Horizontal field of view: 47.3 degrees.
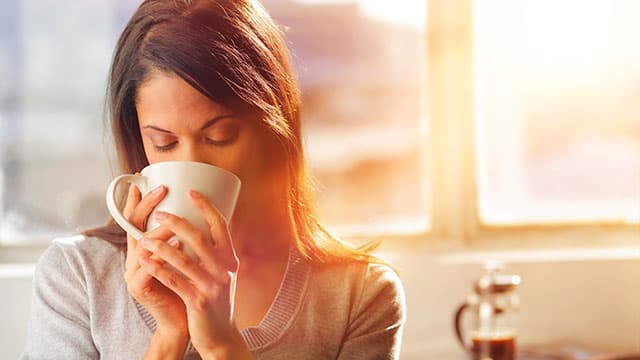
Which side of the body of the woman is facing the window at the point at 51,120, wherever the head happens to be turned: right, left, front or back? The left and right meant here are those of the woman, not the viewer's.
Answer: back

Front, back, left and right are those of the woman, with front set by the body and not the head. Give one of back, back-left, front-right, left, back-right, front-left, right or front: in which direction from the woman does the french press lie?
back-left

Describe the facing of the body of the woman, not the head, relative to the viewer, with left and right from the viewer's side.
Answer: facing the viewer

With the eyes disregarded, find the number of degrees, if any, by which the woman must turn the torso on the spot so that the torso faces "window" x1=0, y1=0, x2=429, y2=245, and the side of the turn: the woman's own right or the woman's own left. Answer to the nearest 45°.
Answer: approximately 180°
